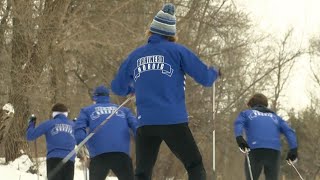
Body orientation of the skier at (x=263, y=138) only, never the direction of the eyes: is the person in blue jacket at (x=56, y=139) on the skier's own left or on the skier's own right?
on the skier's own left

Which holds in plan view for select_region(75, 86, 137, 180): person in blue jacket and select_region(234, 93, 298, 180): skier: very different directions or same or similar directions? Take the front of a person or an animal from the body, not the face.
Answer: same or similar directions

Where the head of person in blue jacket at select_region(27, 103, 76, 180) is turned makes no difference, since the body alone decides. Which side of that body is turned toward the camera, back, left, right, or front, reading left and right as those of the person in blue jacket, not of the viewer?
back

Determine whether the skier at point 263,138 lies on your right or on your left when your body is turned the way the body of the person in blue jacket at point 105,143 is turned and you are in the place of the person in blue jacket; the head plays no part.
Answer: on your right

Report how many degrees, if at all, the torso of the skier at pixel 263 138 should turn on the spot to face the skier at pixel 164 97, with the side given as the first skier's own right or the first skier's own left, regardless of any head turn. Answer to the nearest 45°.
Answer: approximately 180°

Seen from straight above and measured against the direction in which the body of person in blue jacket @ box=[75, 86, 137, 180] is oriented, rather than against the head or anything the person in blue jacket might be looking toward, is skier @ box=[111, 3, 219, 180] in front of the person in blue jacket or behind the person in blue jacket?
behind

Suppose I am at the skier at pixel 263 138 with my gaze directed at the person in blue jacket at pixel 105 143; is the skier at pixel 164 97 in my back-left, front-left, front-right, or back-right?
front-left

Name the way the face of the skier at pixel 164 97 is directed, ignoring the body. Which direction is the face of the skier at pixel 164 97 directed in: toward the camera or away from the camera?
away from the camera

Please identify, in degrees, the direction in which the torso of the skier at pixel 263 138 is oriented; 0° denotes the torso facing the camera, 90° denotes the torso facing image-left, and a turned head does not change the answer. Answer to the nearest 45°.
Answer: approximately 180°

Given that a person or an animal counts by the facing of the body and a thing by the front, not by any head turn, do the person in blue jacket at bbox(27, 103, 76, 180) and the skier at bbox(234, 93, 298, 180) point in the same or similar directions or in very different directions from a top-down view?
same or similar directions

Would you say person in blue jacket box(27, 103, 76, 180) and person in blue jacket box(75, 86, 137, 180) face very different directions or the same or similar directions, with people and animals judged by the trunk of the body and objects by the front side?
same or similar directions

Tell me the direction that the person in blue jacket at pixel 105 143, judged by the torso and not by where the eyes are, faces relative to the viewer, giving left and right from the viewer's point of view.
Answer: facing away from the viewer

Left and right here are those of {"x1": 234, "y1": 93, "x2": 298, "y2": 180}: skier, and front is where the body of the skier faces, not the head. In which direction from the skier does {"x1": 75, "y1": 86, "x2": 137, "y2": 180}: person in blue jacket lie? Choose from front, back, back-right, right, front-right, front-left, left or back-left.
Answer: back-left

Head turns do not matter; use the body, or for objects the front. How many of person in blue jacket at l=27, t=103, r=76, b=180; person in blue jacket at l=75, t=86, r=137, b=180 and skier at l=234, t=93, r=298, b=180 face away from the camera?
3

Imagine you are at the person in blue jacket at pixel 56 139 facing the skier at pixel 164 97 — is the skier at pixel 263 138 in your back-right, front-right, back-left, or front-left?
front-left
